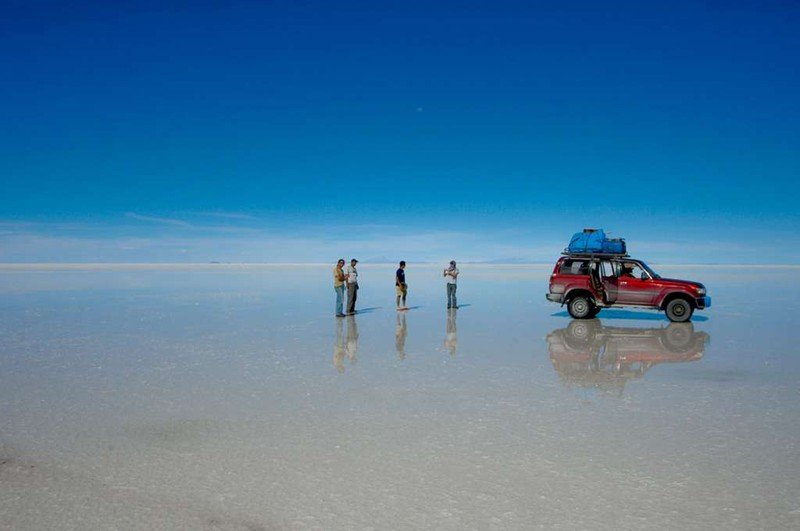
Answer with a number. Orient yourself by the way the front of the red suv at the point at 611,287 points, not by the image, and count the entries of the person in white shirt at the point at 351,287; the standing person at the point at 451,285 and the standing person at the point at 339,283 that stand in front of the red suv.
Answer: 0

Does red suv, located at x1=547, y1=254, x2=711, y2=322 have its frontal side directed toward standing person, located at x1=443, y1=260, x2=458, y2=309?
no

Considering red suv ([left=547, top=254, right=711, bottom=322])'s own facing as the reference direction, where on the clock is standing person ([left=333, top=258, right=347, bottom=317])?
The standing person is roughly at 5 o'clock from the red suv.

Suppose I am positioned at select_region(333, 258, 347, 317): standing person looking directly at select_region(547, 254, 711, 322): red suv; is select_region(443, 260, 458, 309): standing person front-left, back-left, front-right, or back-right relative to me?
front-left

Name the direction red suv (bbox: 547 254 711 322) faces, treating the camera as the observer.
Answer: facing to the right of the viewer
